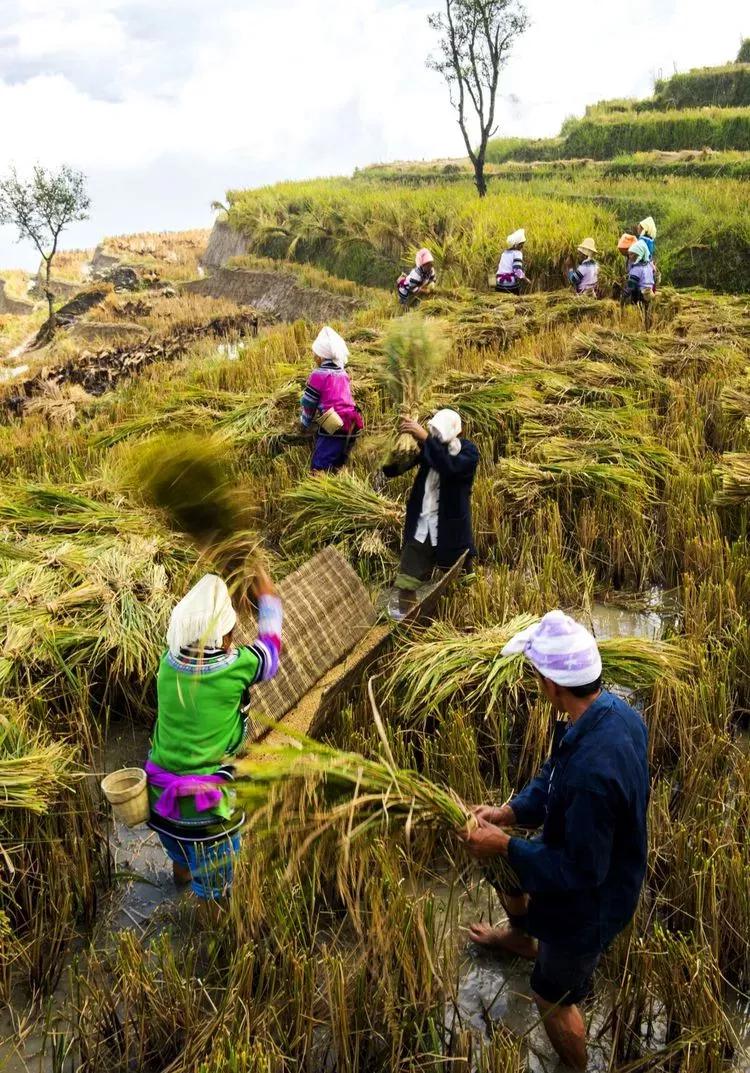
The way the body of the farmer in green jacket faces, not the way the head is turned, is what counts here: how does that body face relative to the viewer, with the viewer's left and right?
facing away from the viewer and to the right of the viewer

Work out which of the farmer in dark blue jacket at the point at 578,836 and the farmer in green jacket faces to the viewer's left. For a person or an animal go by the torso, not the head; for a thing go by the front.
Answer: the farmer in dark blue jacket

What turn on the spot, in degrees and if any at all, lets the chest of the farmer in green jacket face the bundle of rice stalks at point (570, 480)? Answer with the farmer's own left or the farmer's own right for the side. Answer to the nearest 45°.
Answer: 0° — they already face it

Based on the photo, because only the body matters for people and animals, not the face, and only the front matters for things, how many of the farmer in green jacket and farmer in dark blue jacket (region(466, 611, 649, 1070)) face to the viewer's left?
1

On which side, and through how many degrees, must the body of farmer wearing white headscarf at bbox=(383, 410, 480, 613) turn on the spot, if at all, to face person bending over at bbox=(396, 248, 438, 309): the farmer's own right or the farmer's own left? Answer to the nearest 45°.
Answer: approximately 135° to the farmer's own right

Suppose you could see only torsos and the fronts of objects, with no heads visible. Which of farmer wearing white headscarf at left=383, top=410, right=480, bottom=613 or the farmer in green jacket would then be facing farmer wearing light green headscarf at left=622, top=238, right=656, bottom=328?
the farmer in green jacket

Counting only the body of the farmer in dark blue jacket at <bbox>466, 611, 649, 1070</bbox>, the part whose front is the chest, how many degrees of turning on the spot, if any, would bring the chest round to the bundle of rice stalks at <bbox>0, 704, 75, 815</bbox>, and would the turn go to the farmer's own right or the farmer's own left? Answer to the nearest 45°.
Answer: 0° — they already face it

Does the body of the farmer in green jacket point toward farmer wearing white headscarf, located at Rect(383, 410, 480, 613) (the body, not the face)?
yes

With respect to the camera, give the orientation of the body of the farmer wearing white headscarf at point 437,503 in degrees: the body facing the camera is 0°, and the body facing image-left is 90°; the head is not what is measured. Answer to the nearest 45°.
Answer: approximately 45°

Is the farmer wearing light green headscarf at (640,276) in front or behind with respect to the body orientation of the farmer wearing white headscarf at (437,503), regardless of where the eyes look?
behind

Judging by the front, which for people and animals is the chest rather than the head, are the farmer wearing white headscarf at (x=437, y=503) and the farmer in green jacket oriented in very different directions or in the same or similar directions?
very different directions

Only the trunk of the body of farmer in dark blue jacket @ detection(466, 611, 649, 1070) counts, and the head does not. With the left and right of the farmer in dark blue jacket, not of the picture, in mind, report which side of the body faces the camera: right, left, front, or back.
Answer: left
